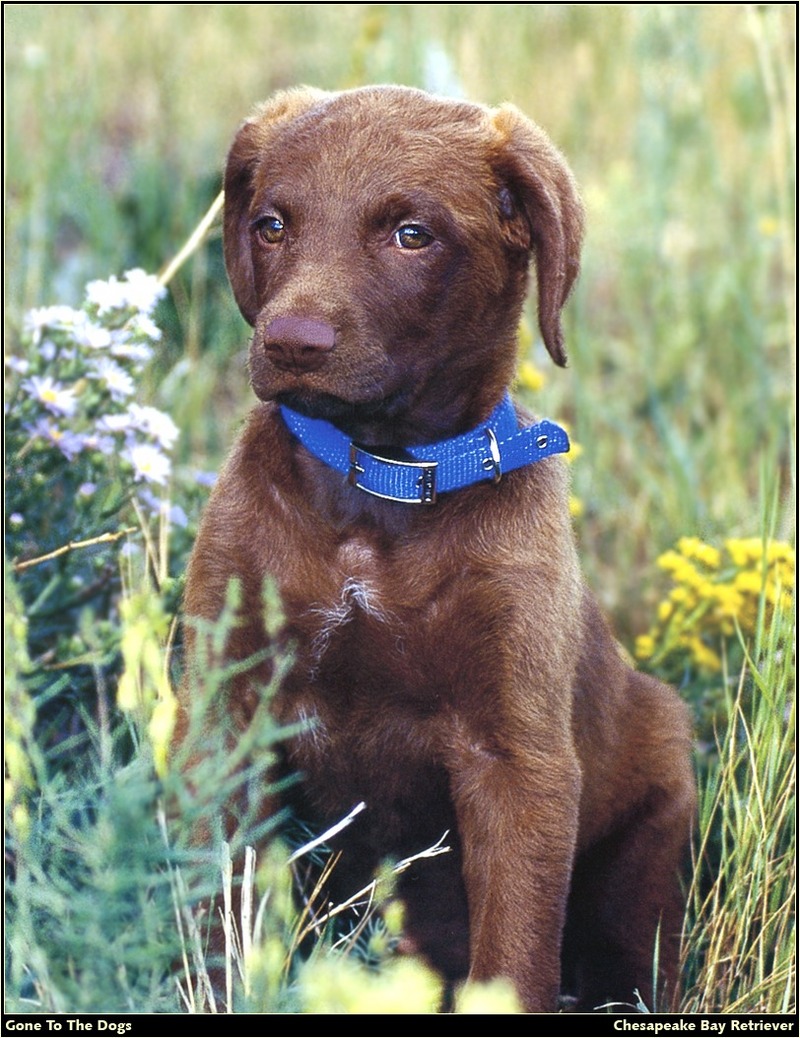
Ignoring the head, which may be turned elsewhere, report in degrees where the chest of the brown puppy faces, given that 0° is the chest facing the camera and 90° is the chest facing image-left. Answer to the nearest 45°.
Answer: approximately 45°

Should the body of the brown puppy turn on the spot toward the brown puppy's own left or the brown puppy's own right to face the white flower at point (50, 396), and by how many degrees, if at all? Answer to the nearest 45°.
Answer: approximately 90° to the brown puppy's own right

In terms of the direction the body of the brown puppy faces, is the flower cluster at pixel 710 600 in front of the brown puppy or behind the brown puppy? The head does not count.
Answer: behind

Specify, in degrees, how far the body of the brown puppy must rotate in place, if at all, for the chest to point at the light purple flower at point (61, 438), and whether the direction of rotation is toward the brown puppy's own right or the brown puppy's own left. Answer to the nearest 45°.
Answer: approximately 90° to the brown puppy's own right

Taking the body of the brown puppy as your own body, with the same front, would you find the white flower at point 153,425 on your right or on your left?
on your right

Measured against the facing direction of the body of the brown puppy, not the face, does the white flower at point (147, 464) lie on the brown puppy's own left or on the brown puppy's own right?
on the brown puppy's own right

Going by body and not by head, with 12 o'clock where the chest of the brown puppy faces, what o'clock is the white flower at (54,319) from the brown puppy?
The white flower is roughly at 3 o'clock from the brown puppy.

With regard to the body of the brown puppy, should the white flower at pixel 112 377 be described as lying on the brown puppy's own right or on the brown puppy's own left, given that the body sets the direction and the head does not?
on the brown puppy's own right
